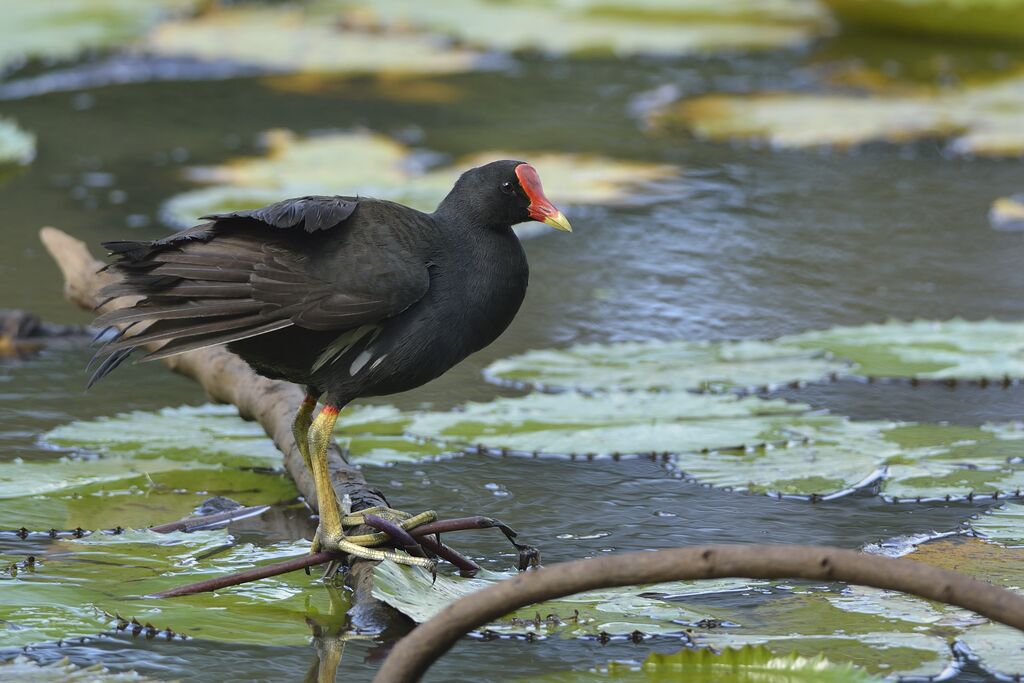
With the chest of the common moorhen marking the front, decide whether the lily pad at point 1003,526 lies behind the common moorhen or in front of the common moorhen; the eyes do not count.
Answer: in front

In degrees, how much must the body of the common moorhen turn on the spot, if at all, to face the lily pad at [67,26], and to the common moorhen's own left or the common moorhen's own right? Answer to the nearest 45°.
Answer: approximately 90° to the common moorhen's own left

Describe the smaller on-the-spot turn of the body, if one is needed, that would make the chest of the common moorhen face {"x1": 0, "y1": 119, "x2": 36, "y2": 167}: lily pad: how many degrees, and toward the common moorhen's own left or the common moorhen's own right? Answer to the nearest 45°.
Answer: approximately 90° to the common moorhen's own left

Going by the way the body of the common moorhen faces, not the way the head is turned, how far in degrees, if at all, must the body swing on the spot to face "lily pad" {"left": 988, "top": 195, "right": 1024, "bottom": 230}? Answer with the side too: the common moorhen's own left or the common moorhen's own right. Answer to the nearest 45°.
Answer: approximately 45° to the common moorhen's own left

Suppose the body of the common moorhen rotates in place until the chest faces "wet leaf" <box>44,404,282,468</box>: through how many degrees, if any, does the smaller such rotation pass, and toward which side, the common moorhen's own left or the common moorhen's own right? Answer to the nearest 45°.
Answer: approximately 135° to the common moorhen's own left

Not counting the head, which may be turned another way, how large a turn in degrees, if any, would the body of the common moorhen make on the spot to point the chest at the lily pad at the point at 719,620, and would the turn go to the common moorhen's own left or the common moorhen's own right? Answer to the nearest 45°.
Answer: approximately 45° to the common moorhen's own right

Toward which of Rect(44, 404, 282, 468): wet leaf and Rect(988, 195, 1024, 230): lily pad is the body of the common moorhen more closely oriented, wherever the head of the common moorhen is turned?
the lily pad

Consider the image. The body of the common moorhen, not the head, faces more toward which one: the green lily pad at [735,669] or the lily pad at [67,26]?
the green lily pad

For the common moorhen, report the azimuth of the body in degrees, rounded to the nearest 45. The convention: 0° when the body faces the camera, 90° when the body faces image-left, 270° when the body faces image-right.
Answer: approximately 270°
